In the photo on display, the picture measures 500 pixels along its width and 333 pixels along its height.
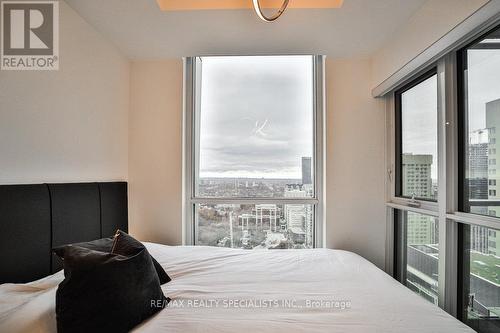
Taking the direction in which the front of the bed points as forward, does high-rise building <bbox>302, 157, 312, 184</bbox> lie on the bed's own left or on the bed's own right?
on the bed's own left

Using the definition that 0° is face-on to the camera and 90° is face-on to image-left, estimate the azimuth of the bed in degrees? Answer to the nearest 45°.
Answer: approximately 270°

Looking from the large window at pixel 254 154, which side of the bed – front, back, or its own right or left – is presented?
left

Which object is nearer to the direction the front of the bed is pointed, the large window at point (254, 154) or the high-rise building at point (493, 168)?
the high-rise building

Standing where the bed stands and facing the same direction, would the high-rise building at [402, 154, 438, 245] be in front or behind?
in front

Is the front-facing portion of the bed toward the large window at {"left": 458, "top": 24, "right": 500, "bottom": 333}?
yes

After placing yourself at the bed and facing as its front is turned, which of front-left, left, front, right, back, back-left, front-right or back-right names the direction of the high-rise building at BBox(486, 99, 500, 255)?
front

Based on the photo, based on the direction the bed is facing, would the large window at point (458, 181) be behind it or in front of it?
in front

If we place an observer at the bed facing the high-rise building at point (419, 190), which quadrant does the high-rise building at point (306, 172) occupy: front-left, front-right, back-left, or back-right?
front-left
